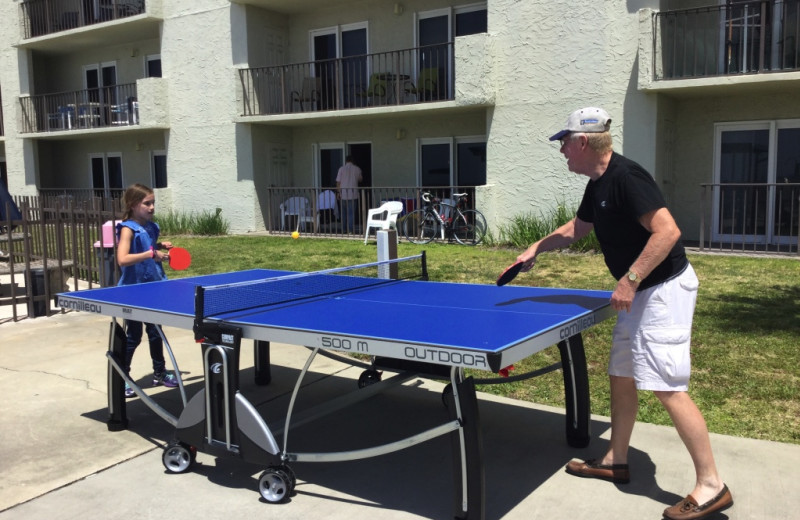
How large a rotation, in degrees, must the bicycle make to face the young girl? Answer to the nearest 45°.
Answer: approximately 90° to its left

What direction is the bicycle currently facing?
to the viewer's left

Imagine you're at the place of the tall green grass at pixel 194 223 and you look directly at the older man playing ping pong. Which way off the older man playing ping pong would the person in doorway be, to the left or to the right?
left

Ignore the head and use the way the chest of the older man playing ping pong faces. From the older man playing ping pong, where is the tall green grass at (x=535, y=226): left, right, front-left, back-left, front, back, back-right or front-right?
right

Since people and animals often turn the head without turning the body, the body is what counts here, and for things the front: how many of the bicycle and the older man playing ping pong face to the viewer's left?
2

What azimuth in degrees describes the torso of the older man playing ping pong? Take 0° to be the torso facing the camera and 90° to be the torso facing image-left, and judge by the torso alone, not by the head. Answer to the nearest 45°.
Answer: approximately 90°

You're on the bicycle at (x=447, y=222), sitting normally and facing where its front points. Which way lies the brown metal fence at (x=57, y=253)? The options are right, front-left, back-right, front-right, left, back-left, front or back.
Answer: front-left

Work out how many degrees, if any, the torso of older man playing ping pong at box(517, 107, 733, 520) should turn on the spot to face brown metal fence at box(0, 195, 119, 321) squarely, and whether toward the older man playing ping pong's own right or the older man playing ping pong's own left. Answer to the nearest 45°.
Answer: approximately 45° to the older man playing ping pong's own right

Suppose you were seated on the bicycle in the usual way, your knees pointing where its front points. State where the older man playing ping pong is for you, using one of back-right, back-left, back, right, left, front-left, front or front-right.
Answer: left

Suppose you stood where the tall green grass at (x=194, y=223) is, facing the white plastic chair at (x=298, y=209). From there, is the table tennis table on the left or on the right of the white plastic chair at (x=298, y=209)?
right

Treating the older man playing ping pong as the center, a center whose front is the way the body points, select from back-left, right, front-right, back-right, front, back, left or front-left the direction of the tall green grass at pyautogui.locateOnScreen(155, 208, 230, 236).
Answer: front-right
